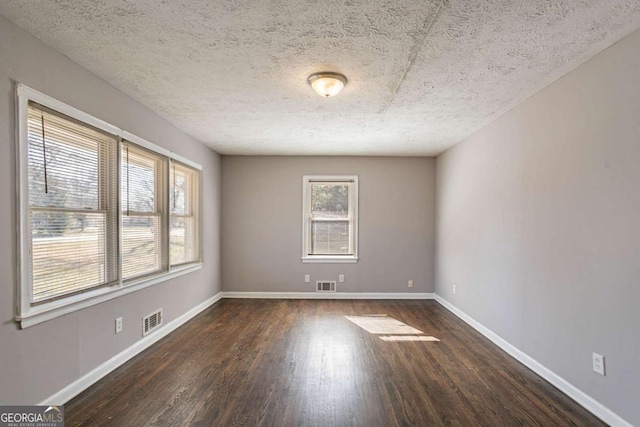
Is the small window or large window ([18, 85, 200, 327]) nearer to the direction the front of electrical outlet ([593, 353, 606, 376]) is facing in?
the large window

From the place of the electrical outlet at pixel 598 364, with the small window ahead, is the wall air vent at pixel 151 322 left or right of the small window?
left

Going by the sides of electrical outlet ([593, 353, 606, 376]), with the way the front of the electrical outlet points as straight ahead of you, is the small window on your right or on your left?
on your right

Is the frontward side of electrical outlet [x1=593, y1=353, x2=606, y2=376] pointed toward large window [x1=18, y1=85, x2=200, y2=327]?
yes
